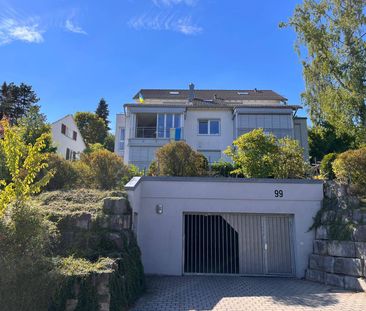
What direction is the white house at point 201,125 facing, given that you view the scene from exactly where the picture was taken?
facing the viewer

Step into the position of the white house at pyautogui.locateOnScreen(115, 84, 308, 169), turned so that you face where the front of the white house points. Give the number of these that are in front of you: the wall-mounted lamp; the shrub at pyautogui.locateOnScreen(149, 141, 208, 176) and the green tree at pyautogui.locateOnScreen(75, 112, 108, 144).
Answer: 2

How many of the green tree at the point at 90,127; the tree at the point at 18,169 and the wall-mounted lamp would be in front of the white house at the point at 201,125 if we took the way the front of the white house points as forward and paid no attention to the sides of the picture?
2

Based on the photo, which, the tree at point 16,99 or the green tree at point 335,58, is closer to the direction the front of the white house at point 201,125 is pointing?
the green tree

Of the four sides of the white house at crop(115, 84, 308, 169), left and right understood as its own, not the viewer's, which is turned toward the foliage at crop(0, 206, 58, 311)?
front

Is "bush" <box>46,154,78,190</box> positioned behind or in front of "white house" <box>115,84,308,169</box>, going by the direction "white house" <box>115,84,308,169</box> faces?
in front

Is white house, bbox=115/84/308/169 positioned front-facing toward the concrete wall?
yes

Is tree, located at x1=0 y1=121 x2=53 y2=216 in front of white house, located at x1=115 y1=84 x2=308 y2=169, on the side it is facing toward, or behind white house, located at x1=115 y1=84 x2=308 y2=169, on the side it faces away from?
in front

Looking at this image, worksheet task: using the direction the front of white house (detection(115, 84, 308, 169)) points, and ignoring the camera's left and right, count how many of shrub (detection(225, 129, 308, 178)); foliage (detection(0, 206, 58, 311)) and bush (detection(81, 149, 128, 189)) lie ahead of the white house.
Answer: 3

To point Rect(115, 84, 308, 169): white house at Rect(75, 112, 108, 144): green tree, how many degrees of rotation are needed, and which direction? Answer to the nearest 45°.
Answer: approximately 135° to its right

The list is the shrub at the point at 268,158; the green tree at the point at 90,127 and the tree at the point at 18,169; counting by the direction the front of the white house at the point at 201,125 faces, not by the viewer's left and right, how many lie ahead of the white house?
2

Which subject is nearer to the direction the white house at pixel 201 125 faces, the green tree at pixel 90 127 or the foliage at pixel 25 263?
the foliage

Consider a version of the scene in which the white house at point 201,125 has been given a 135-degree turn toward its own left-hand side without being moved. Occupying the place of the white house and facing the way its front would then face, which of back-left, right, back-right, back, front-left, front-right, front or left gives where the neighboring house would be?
back-left

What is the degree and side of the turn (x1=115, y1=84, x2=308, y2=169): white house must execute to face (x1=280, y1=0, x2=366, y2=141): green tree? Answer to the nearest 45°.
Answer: approximately 45° to its left

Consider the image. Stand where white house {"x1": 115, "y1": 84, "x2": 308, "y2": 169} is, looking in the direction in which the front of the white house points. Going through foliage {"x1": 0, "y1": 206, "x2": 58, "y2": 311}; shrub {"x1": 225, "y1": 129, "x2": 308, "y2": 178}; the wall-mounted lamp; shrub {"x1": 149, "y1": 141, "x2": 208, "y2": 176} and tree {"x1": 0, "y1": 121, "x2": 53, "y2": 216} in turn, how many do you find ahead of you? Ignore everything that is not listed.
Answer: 5

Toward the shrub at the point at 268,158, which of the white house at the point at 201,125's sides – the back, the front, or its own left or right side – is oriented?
front
